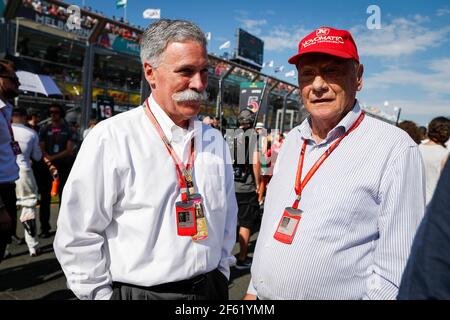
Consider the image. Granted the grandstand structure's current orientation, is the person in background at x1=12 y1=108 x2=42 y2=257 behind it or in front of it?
in front

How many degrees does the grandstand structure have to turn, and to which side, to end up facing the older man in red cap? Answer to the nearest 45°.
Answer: approximately 45° to its right

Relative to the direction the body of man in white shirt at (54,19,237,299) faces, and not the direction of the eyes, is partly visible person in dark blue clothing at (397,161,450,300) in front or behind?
in front

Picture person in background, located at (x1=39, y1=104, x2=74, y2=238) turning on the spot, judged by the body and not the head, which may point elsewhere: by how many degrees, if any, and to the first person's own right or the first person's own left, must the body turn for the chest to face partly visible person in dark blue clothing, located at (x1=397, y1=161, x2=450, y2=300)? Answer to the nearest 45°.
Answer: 0° — they already face them

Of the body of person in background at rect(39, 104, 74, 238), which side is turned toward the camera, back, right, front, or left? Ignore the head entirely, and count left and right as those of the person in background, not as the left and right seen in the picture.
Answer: front

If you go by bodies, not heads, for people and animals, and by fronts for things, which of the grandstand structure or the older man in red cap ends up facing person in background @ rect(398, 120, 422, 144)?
the grandstand structure

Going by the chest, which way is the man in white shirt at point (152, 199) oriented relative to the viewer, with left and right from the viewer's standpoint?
facing the viewer and to the right of the viewer

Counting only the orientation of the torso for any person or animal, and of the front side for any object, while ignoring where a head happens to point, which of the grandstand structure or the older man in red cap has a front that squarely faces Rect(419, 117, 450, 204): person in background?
the grandstand structure

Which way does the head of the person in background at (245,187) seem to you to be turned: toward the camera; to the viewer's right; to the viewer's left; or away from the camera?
away from the camera

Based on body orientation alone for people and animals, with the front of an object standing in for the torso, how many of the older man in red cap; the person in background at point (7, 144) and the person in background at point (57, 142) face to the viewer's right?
1

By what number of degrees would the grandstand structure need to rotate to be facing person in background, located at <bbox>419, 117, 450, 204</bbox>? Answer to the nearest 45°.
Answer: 0° — it already faces them

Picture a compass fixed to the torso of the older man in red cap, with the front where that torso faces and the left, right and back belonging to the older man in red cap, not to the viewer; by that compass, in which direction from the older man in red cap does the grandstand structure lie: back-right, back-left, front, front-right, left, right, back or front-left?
right
